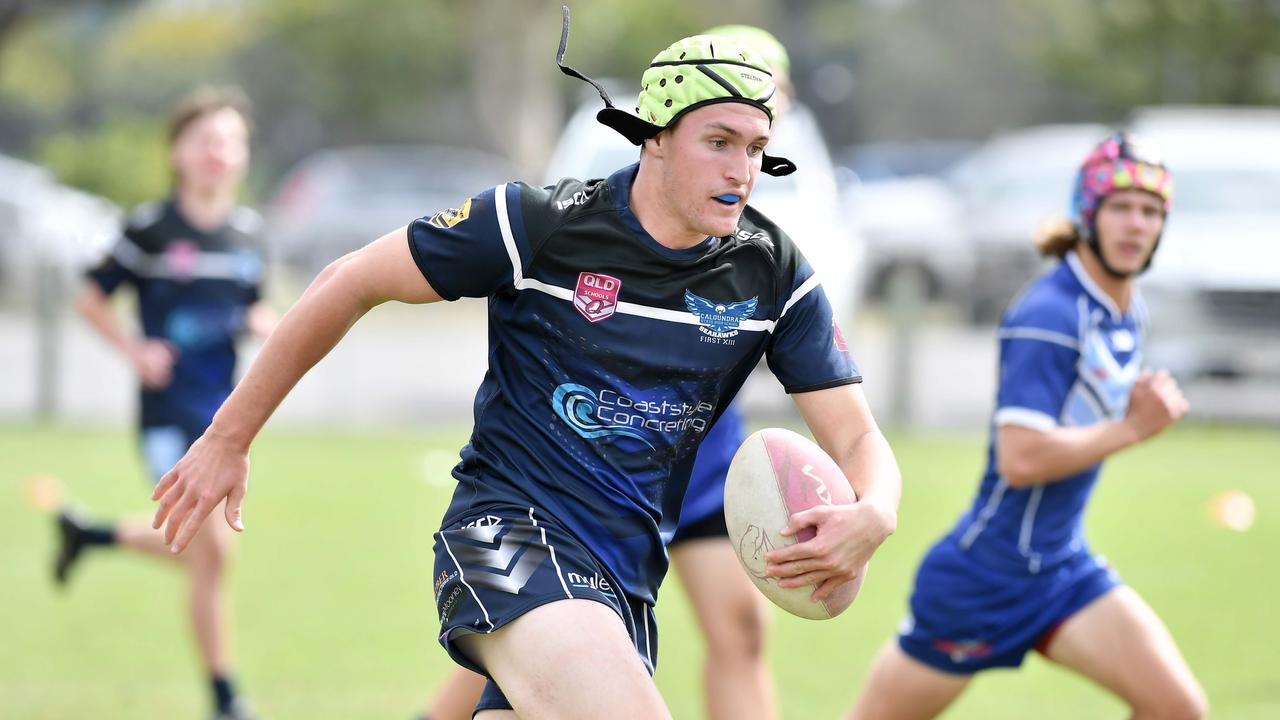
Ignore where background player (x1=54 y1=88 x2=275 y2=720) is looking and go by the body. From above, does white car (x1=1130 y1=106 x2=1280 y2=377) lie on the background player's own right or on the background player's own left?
on the background player's own left

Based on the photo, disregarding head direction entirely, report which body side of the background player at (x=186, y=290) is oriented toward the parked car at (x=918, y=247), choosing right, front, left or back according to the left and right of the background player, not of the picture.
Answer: left

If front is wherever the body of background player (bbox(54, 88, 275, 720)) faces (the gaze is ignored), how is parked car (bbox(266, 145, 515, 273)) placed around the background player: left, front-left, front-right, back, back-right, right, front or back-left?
back-left

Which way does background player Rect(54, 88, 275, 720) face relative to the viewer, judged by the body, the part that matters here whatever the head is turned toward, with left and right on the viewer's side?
facing the viewer and to the right of the viewer
